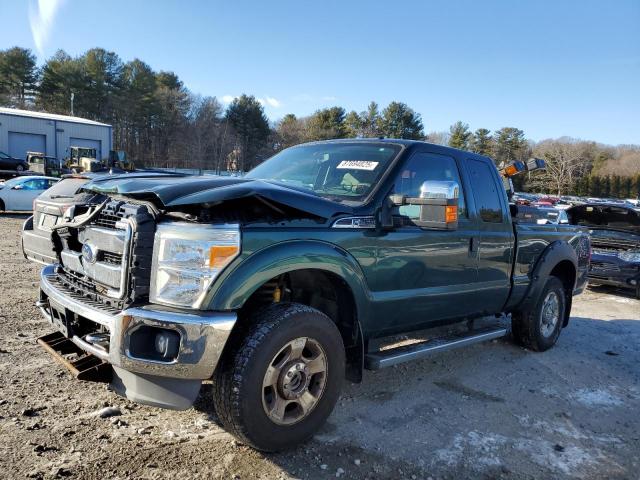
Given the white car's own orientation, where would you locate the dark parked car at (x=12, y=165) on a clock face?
The dark parked car is roughly at 3 o'clock from the white car.

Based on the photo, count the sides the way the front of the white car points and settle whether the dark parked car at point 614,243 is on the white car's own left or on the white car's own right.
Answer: on the white car's own left

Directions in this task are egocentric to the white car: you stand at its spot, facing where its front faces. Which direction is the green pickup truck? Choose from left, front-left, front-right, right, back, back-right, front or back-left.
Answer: left

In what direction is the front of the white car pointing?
to the viewer's left

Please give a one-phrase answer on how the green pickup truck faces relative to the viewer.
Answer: facing the viewer and to the left of the viewer

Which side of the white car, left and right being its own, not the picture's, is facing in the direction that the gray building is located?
right

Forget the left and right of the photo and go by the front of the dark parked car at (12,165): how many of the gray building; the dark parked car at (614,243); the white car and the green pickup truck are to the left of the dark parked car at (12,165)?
1

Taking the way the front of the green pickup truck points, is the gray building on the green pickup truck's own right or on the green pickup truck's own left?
on the green pickup truck's own right
